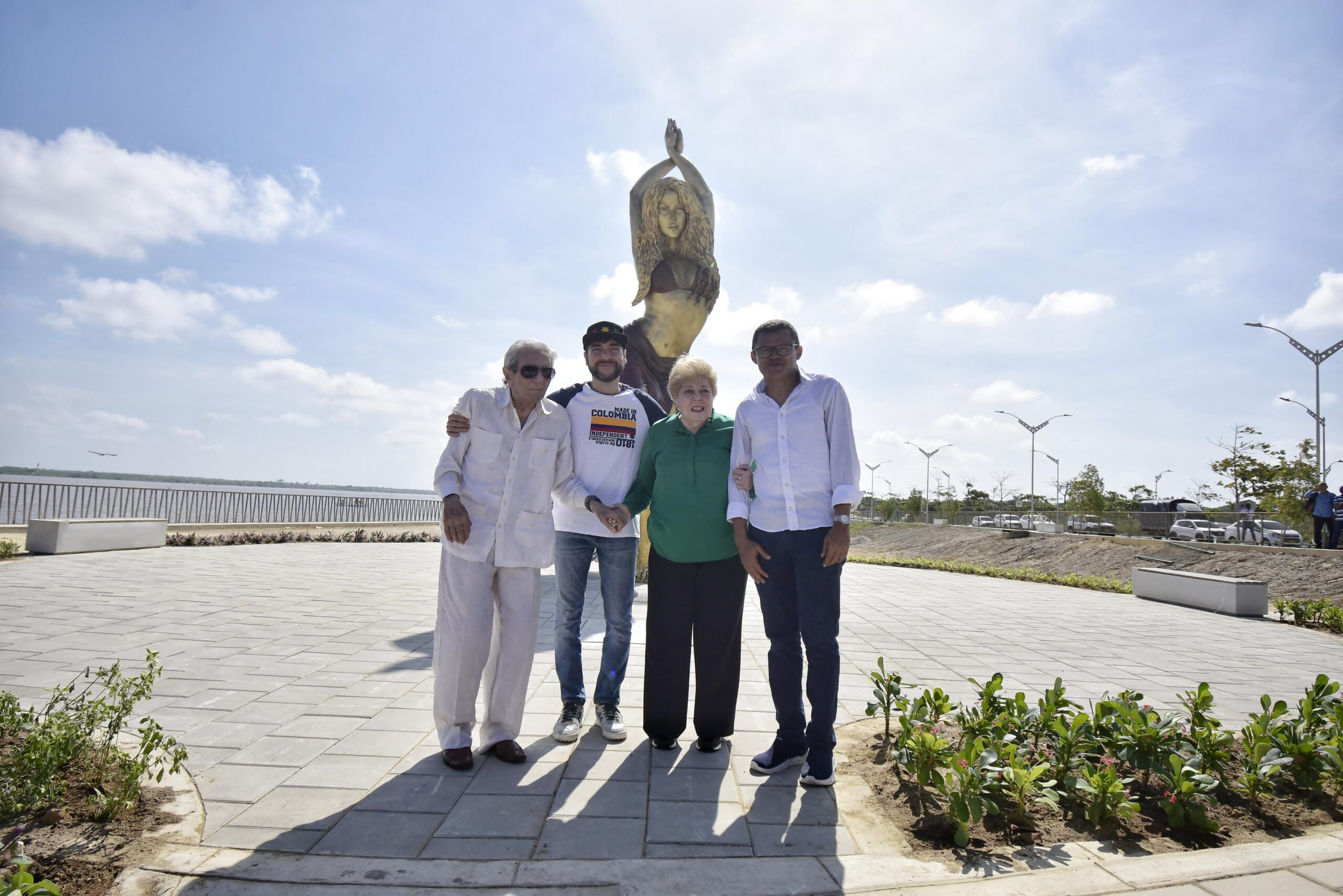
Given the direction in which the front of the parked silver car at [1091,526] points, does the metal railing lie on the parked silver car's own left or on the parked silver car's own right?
on the parked silver car's own right

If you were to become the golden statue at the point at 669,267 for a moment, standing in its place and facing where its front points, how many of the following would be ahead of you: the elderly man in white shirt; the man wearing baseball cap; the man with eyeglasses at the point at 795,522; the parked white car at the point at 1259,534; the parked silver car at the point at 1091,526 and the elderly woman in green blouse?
4

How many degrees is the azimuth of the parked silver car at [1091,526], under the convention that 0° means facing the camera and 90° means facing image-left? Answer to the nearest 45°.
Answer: approximately 315°

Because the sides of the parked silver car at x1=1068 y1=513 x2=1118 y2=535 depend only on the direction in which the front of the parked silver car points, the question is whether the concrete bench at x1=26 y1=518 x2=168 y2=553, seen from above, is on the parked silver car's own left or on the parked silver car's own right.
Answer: on the parked silver car's own right
